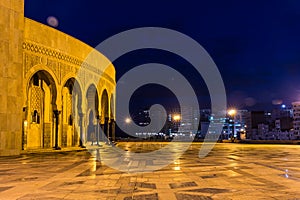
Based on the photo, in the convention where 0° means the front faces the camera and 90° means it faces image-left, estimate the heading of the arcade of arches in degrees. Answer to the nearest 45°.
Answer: approximately 315°
